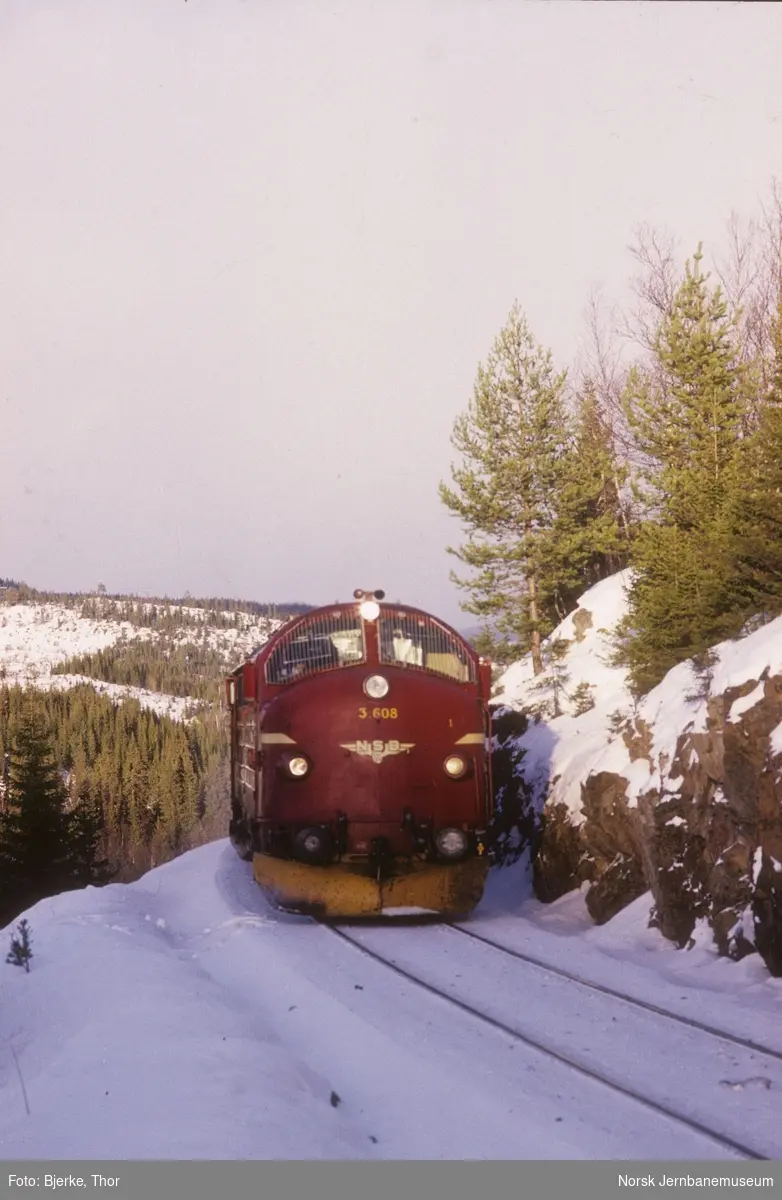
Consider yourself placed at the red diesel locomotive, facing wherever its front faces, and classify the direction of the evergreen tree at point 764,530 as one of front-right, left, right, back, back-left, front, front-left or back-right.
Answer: left

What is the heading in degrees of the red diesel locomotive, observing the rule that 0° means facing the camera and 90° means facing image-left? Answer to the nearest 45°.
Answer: approximately 0°

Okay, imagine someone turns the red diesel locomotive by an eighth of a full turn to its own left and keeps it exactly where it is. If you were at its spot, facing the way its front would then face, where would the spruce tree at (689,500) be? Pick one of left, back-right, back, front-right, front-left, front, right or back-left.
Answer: left

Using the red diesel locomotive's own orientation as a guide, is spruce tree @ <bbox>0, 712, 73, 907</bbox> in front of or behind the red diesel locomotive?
behind

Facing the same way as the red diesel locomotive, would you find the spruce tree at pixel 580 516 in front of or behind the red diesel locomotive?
behind
